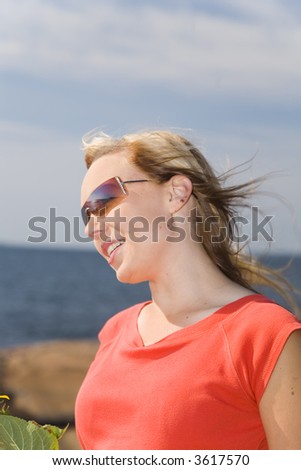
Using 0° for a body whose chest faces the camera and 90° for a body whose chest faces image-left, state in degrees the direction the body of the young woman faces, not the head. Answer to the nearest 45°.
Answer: approximately 45°

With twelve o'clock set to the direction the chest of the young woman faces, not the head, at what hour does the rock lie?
The rock is roughly at 4 o'clock from the young woman.
